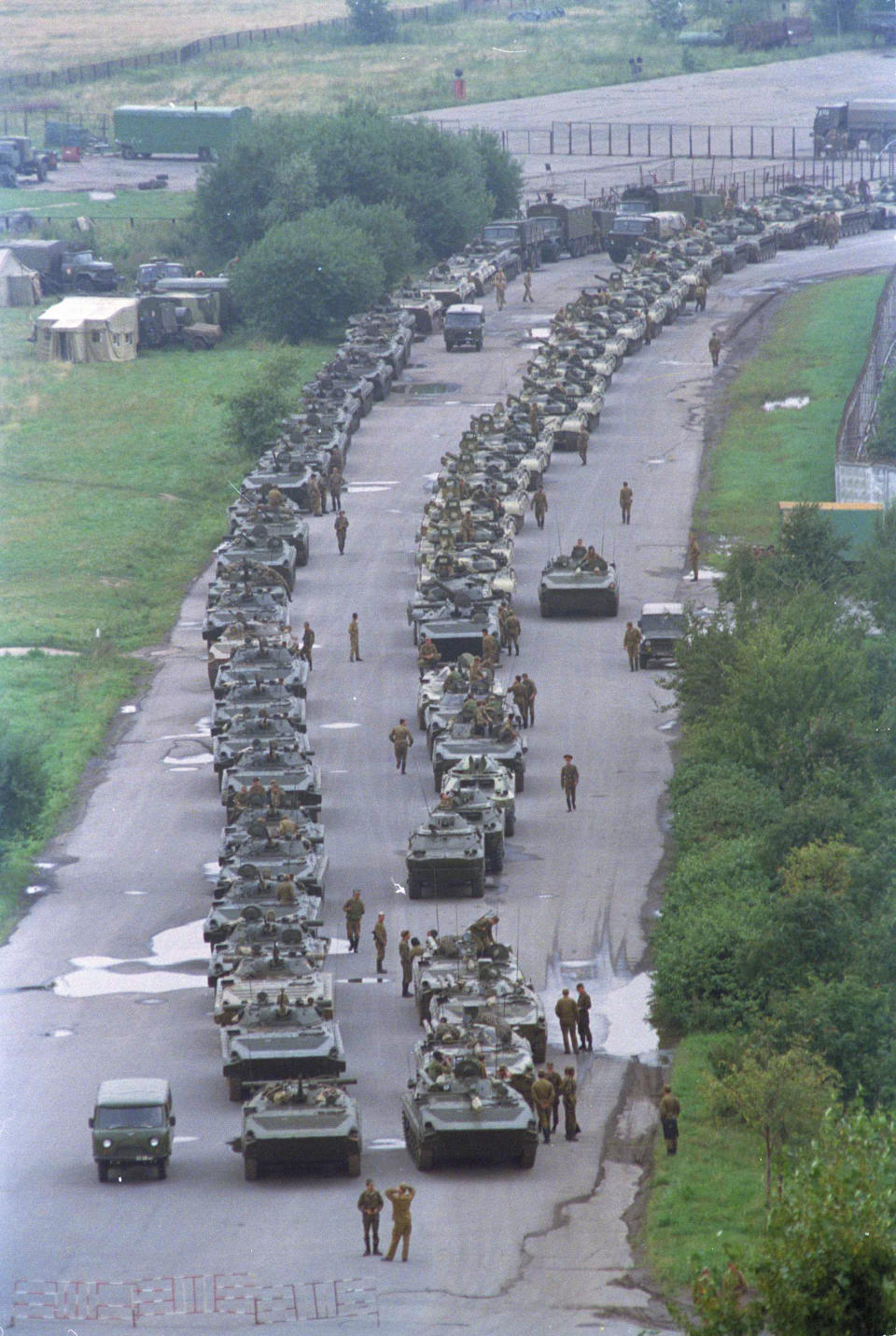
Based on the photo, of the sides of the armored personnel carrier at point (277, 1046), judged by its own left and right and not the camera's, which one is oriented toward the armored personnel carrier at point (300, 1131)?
front

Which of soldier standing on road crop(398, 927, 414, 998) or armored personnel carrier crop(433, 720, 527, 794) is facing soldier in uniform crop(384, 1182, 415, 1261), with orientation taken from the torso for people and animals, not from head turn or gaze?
the armored personnel carrier

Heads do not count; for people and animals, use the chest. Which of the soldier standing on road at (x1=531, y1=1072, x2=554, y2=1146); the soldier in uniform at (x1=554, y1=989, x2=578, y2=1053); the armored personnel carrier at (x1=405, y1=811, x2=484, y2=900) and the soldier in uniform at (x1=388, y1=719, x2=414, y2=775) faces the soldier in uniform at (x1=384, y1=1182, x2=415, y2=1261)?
the armored personnel carrier

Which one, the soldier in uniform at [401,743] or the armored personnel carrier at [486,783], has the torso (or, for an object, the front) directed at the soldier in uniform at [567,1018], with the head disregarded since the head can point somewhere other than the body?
the armored personnel carrier

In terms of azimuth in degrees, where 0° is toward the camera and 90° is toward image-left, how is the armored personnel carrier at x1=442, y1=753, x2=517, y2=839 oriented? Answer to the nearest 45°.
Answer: approximately 0°

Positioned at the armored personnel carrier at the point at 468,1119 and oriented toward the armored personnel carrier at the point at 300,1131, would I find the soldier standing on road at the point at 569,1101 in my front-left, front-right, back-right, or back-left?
back-right
